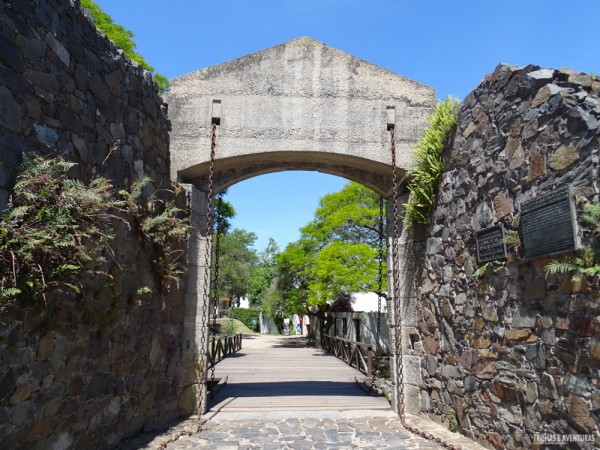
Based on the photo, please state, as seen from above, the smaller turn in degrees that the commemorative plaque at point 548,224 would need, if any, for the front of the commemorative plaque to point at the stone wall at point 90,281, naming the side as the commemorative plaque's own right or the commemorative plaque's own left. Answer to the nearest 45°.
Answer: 0° — it already faces it

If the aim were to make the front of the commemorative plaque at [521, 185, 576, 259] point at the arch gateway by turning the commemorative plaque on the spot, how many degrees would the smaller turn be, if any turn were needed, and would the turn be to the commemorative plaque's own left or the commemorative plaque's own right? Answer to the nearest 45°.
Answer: approximately 45° to the commemorative plaque's own right

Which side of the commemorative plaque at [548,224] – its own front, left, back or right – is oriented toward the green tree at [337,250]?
right

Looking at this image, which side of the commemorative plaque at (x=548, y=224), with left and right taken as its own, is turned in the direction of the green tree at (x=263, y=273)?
right

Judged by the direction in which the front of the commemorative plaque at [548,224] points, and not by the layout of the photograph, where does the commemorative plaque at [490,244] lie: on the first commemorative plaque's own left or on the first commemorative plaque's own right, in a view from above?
on the first commemorative plaque's own right

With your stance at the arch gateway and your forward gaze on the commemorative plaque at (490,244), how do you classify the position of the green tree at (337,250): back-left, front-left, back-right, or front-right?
back-left

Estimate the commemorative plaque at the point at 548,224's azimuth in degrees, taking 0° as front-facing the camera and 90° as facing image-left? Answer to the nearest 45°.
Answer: approximately 45°

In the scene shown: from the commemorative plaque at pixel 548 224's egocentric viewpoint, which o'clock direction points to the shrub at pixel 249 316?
The shrub is roughly at 3 o'clock from the commemorative plaque.
